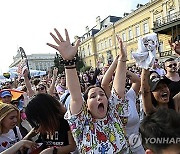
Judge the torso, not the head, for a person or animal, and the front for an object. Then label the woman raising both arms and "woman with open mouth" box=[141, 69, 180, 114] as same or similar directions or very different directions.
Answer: same or similar directions

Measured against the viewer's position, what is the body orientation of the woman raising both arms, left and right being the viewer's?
facing the viewer

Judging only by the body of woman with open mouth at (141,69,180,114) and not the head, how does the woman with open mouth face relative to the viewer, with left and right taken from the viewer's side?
facing the viewer and to the right of the viewer

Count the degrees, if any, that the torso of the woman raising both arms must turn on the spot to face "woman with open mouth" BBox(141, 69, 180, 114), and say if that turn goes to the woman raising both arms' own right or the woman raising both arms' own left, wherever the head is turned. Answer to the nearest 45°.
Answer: approximately 135° to the woman raising both arms' own left

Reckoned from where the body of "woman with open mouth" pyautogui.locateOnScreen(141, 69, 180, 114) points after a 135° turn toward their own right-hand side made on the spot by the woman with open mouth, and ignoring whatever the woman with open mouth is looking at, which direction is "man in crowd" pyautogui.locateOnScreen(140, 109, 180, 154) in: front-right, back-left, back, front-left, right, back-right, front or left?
left

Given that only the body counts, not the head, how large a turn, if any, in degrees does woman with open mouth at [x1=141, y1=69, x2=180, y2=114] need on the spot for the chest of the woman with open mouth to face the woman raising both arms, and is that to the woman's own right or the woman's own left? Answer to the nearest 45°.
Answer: approximately 90° to the woman's own right
